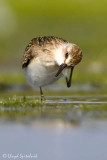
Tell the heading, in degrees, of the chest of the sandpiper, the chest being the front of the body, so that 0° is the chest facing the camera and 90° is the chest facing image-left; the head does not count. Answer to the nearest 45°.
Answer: approximately 315°
